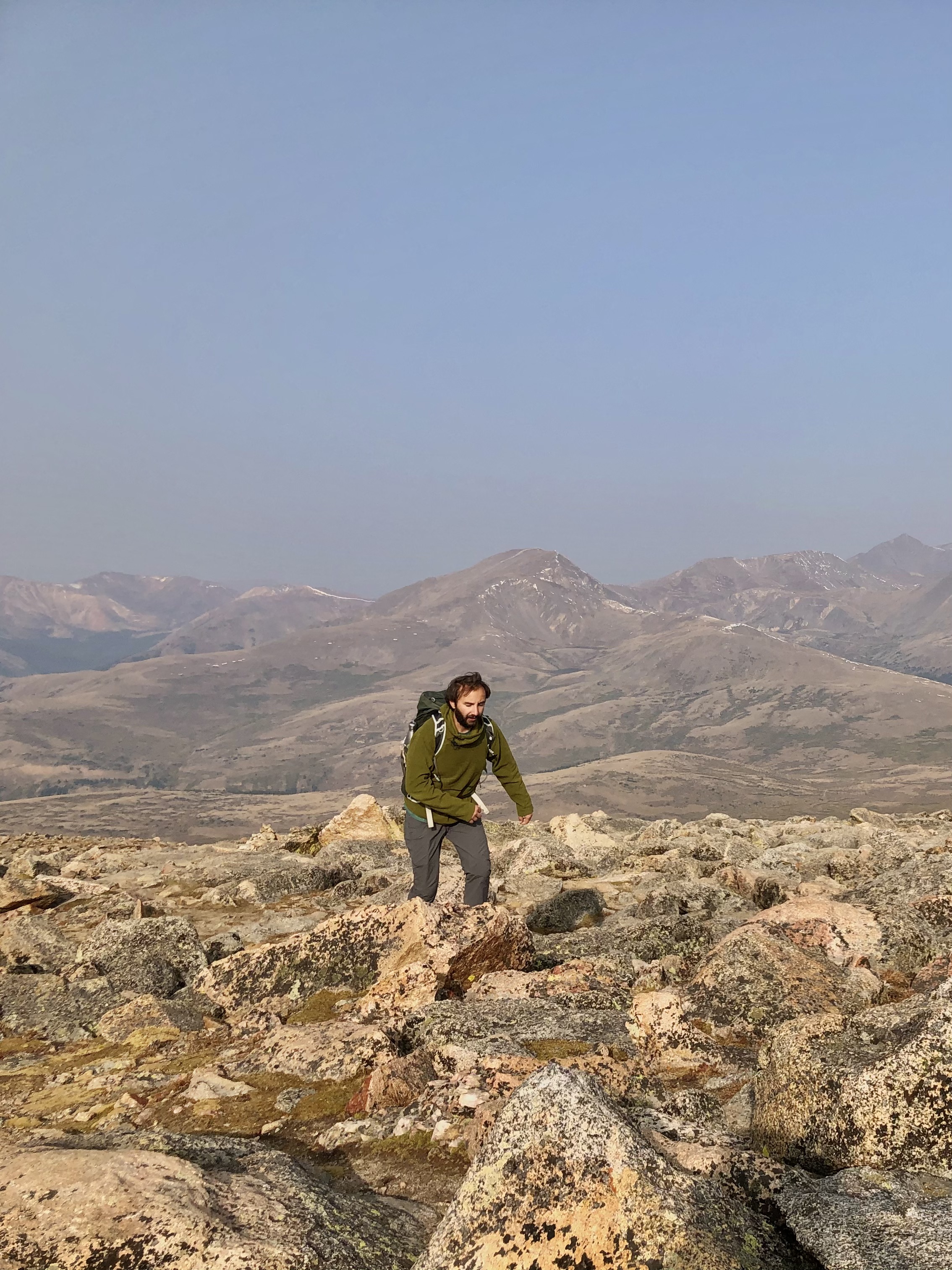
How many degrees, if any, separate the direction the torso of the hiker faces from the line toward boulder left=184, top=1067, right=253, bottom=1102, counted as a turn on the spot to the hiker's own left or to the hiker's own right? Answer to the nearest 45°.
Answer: approximately 90° to the hiker's own right

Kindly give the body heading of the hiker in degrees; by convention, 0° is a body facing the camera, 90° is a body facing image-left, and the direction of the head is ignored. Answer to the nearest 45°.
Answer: approximately 315°

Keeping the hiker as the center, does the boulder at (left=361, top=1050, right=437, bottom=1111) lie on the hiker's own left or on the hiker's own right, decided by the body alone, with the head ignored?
on the hiker's own right

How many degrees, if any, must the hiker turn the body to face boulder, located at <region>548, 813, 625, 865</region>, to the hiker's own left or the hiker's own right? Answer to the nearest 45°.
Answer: approximately 135° to the hiker's own left

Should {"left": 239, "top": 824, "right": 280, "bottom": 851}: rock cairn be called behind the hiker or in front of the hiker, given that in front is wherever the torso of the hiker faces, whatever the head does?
behind
